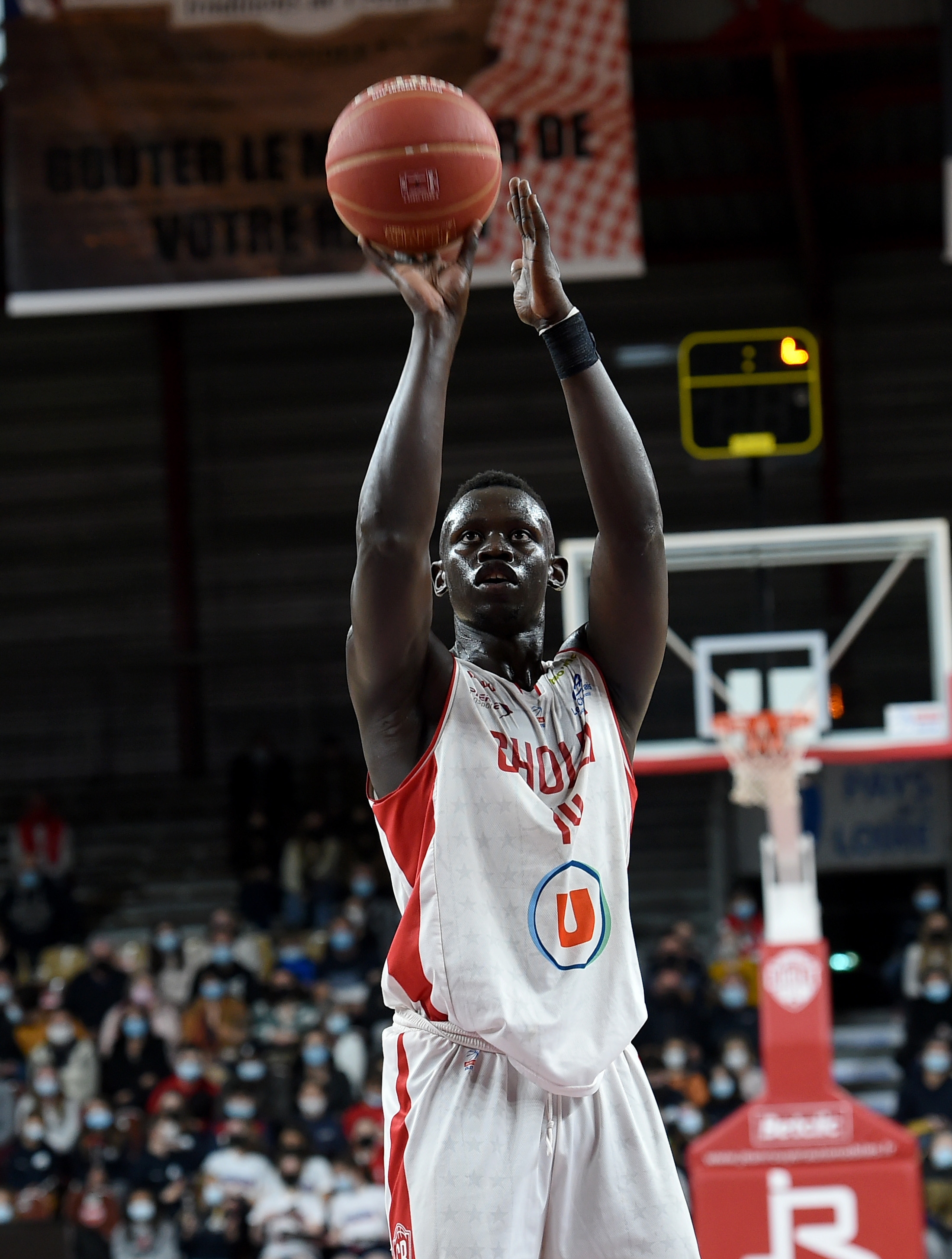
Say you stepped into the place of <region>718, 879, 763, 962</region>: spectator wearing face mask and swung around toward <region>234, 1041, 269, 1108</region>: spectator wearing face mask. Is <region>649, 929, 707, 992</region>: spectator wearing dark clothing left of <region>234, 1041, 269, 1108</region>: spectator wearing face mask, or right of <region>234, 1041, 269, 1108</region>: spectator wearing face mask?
left

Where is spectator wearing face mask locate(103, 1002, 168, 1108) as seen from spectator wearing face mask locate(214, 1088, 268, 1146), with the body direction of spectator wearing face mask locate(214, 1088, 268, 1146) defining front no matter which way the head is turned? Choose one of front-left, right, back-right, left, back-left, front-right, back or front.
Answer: back-right

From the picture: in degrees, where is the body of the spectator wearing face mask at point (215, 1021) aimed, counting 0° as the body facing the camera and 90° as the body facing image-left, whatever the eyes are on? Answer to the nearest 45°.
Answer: approximately 0°

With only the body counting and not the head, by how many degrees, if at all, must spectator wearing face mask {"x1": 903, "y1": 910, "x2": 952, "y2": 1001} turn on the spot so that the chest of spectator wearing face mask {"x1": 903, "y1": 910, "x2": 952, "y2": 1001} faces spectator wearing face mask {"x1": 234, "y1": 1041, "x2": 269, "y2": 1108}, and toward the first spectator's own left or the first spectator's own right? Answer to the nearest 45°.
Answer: approximately 90° to the first spectator's own right
